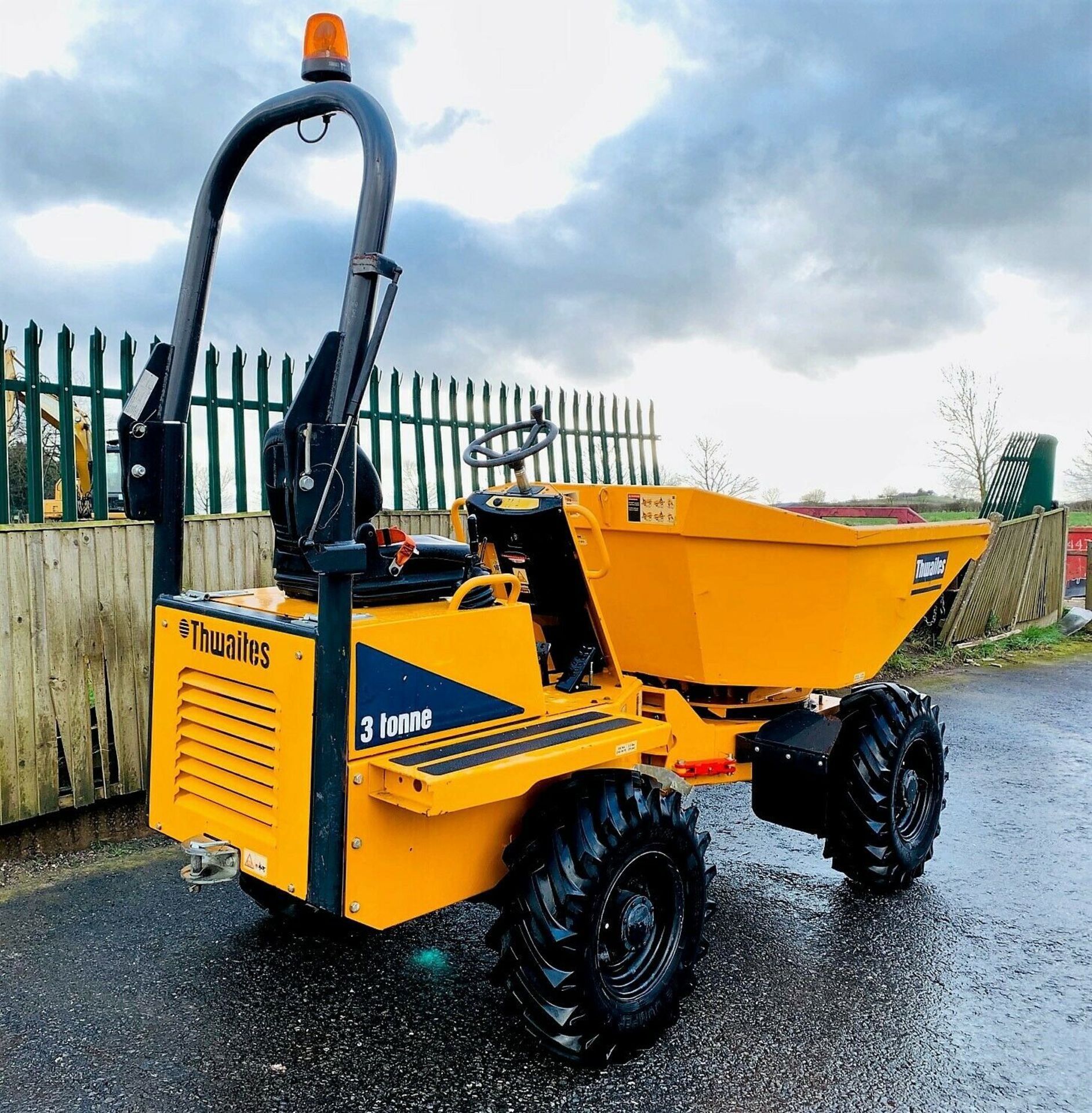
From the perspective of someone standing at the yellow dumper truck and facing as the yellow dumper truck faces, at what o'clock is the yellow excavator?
The yellow excavator is roughly at 9 o'clock from the yellow dumper truck.

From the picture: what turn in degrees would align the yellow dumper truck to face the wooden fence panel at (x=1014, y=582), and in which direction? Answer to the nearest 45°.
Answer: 0° — it already faces it

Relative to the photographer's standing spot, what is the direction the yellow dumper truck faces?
facing away from the viewer and to the right of the viewer

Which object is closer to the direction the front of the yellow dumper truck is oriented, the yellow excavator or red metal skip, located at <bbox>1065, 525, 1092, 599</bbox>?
the red metal skip

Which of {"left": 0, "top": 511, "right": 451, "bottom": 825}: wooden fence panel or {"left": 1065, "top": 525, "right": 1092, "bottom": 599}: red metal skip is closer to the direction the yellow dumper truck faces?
the red metal skip

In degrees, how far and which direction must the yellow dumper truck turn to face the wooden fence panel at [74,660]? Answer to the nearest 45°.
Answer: approximately 90° to its left
